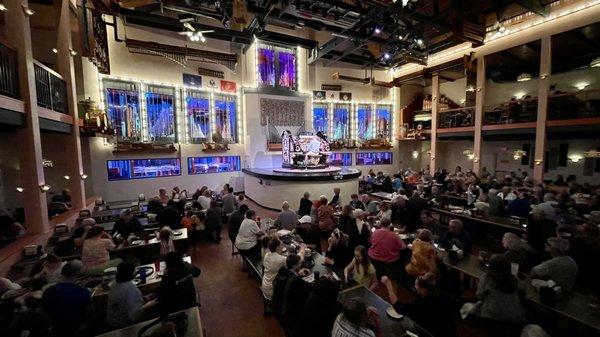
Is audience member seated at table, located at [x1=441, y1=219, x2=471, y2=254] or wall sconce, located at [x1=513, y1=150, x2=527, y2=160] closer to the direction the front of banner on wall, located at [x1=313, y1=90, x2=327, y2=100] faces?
the audience member seated at table

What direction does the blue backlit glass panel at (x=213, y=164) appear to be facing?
toward the camera

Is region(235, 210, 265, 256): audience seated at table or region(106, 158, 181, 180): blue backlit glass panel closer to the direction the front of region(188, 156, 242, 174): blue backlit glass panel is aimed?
the audience seated at table

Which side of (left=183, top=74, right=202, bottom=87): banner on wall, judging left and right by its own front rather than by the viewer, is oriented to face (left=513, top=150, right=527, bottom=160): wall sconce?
left

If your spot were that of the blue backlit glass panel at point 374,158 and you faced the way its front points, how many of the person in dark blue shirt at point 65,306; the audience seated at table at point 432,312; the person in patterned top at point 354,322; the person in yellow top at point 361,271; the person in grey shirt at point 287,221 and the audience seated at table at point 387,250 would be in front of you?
6

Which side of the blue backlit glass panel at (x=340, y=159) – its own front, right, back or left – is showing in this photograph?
front

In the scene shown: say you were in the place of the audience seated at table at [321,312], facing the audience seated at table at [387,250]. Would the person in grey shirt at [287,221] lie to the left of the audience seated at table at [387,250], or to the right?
left

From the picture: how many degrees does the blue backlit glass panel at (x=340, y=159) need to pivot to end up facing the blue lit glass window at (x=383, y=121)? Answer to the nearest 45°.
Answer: approximately 135° to its left

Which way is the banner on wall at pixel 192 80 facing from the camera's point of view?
toward the camera

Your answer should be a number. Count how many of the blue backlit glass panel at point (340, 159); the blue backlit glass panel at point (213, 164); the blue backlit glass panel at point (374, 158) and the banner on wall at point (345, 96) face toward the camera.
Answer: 4

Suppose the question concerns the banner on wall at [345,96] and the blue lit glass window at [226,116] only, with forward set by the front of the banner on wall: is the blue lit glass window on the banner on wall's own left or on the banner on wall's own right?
on the banner on wall's own right

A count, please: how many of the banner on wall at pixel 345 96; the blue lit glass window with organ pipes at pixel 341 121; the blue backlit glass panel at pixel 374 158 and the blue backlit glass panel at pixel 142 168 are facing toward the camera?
4

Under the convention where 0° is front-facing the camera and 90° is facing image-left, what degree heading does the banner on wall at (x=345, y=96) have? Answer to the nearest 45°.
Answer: approximately 0°

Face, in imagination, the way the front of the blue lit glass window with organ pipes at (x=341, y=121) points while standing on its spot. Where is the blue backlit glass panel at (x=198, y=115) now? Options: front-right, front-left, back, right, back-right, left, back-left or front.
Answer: front-right

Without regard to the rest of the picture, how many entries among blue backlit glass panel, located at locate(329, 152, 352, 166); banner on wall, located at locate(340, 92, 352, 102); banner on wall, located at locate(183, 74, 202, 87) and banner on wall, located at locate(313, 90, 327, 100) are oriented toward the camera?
4

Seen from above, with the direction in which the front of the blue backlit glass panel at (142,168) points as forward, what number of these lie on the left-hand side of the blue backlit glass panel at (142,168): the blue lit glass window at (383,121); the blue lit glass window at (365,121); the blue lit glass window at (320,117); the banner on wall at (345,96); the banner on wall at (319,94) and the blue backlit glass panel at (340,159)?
6
